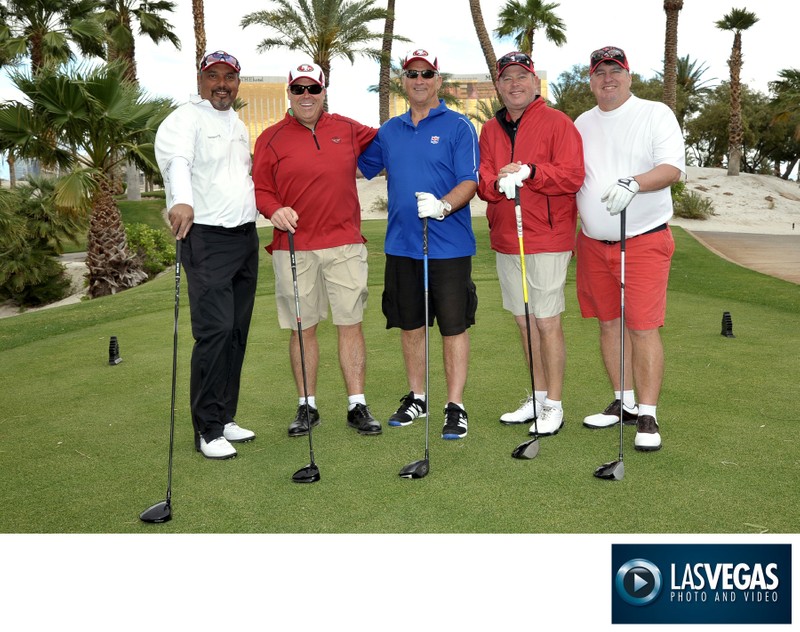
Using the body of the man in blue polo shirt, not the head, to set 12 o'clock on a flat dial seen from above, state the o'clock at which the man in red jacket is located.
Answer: The man in red jacket is roughly at 9 o'clock from the man in blue polo shirt.

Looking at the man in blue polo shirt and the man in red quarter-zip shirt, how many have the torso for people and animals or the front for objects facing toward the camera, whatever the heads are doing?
2

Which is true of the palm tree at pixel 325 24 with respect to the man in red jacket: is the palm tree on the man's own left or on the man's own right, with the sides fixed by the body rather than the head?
on the man's own right

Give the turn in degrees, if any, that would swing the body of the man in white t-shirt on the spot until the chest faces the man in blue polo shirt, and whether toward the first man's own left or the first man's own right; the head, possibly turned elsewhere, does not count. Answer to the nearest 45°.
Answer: approximately 45° to the first man's own right

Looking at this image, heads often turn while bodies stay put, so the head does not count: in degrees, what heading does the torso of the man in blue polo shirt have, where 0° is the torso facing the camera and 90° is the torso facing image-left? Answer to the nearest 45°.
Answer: approximately 0°

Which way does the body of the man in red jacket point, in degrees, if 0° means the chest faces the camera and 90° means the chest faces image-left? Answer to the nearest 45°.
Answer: approximately 45°

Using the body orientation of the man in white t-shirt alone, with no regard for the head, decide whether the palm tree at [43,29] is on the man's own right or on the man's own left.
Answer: on the man's own right

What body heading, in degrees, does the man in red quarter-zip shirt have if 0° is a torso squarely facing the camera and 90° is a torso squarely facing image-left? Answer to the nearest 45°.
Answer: approximately 0°

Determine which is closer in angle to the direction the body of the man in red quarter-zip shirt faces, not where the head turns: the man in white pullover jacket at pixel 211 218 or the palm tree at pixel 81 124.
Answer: the man in white pullover jacket

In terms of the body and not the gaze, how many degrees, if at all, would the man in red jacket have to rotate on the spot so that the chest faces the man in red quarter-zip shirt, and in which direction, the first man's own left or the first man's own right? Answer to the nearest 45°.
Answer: approximately 45° to the first man's own right
